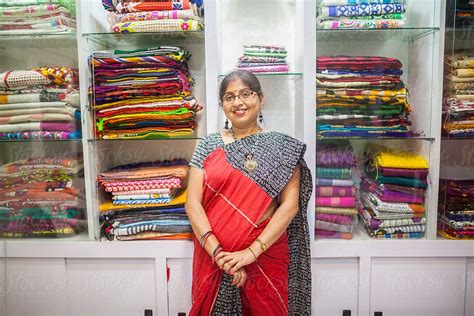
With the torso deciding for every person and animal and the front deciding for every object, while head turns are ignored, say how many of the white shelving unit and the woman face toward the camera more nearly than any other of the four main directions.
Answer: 2

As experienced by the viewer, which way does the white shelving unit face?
facing the viewer

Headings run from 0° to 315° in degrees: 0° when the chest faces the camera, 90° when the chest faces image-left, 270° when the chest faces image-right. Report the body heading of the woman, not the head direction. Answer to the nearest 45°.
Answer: approximately 0°
